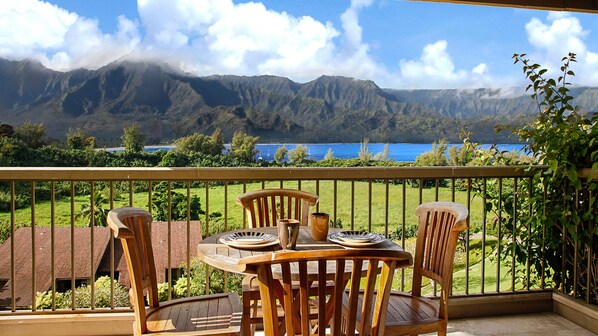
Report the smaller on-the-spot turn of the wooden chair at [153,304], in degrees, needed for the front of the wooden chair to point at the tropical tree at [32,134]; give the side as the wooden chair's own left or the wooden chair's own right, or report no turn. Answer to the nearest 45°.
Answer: approximately 90° to the wooden chair's own left

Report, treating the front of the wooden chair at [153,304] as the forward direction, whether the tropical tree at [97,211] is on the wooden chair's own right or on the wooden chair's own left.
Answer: on the wooden chair's own left

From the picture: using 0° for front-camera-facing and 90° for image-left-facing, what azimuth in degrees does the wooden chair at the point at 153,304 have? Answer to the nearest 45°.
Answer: approximately 270°

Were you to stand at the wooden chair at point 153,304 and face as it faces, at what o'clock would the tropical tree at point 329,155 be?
The tropical tree is roughly at 10 o'clock from the wooden chair.

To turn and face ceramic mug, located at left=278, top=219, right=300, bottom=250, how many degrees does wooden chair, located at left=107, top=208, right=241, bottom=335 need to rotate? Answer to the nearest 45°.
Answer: approximately 45° to its right

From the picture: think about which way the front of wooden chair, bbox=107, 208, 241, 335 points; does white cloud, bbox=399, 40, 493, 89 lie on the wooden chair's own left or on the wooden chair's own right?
on the wooden chair's own left

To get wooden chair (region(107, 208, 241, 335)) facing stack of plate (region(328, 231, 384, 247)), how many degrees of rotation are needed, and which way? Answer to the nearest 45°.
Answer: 0° — it already faces it

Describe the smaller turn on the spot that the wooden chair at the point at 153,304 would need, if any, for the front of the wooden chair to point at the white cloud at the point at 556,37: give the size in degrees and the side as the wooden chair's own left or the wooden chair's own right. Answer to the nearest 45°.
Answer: approximately 45° to the wooden chair's own left

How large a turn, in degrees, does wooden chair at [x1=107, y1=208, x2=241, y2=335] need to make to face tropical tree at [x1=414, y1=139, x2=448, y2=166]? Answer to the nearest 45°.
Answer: approximately 45° to its left

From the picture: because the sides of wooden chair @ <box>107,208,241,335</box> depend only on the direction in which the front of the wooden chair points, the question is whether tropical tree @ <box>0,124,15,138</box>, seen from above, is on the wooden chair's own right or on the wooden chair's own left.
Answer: on the wooden chair's own left

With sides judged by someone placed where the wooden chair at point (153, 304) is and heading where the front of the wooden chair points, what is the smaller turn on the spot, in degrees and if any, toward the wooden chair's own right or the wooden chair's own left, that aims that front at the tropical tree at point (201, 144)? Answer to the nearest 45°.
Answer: approximately 90° to the wooden chair's own left

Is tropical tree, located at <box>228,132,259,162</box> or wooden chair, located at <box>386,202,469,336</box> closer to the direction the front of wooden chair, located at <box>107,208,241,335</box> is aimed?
the wooden chair

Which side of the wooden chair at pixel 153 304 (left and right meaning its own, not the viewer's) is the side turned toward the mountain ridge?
left
